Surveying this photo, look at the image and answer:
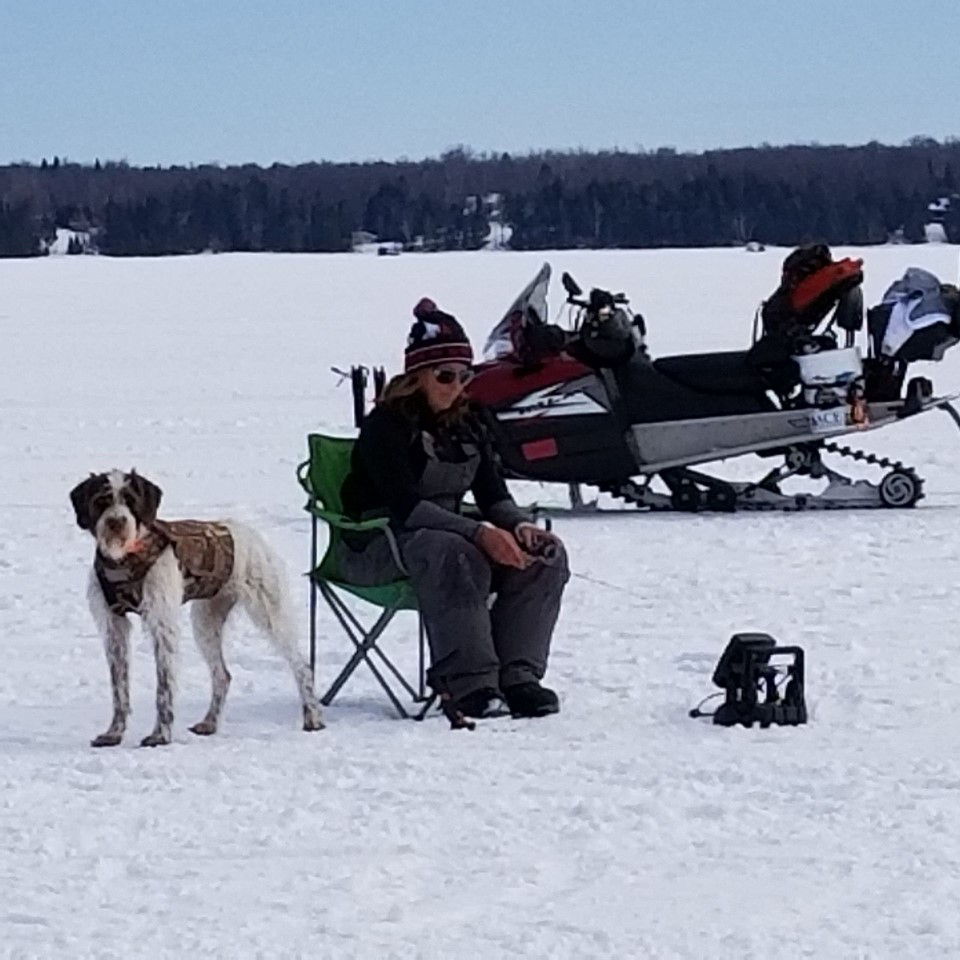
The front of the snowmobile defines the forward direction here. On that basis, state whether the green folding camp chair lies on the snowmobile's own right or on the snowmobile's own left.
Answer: on the snowmobile's own left

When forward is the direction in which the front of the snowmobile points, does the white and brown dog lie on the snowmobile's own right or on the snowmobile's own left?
on the snowmobile's own left

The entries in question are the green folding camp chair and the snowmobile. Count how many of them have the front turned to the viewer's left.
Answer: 1

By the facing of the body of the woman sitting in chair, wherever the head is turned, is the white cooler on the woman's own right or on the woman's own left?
on the woman's own left

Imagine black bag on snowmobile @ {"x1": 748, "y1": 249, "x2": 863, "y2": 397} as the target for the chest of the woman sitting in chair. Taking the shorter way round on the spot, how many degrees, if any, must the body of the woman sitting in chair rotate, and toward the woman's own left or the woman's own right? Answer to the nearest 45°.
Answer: approximately 135° to the woman's own left

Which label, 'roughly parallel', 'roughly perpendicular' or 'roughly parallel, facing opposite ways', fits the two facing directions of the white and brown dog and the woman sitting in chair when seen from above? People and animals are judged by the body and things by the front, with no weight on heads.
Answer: roughly perpendicular

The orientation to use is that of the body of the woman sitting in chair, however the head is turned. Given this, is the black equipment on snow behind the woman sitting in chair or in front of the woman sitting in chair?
in front

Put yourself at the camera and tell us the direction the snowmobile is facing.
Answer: facing to the left of the viewer

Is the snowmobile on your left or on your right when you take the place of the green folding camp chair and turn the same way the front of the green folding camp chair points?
on your left

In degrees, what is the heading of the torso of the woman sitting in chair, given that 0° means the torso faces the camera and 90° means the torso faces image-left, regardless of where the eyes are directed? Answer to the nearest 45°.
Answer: approximately 315°

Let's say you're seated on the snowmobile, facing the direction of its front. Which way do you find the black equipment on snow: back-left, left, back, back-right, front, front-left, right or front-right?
left
